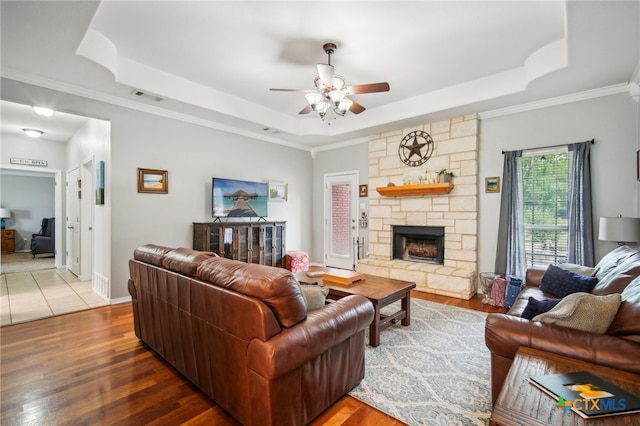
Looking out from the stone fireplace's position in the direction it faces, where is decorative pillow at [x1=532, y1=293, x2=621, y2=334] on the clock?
The decorative pillow is roughly at 10 o'clock from the stone fireplace.

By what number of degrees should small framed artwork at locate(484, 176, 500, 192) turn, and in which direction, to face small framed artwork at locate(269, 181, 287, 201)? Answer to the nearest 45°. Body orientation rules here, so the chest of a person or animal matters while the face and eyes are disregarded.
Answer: approximately 45° to its right

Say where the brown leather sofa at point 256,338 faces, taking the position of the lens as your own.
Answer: facing away from the viewer and to the right of the viewer

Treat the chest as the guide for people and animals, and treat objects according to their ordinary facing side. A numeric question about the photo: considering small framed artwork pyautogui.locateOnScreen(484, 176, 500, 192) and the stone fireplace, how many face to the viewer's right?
0

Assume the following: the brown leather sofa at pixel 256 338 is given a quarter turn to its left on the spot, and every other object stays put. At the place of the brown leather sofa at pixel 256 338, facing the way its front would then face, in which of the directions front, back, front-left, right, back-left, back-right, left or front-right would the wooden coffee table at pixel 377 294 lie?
right

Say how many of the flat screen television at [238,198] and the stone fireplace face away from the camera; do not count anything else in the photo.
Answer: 0

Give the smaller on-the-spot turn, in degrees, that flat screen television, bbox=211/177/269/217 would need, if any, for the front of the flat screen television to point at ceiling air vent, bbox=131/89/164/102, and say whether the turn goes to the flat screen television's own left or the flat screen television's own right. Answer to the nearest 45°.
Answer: approximately 90° to the flat screen television's own right

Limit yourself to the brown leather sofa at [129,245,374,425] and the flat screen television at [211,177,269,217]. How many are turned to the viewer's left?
0

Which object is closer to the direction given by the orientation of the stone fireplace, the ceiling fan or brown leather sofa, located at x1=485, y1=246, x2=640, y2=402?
the ceiling fan

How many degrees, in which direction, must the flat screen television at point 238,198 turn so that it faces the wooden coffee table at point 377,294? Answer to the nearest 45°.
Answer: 0° — it already faces it

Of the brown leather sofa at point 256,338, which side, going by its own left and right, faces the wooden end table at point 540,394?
right

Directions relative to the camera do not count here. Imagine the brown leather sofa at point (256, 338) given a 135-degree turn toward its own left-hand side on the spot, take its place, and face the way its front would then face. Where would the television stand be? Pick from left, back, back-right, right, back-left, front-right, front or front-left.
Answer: right

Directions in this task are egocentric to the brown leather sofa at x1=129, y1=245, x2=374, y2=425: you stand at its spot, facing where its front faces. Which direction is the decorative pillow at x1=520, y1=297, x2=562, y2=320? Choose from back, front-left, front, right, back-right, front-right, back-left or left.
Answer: front-right

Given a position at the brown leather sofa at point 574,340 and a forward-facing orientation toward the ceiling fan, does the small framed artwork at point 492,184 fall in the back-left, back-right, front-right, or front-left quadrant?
front-right

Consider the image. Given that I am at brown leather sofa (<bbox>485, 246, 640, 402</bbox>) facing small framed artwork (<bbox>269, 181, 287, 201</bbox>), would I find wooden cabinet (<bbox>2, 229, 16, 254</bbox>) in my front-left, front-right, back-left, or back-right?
front-left

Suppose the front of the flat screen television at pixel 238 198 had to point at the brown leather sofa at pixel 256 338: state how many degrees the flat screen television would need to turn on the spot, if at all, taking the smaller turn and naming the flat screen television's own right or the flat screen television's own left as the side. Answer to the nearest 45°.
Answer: approximately 45° to the flat screen television's own right

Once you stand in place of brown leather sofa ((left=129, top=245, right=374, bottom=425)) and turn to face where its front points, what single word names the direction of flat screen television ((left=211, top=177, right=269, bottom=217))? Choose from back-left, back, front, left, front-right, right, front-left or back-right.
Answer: front-left

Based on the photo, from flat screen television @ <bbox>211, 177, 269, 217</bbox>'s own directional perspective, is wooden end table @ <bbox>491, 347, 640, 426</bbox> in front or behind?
in front

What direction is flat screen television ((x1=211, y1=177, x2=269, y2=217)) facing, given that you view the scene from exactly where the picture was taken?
facing the viewer and to the right of the viewer

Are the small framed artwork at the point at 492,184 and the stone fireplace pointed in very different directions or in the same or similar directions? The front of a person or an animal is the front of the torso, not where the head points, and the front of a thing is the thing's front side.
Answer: same or similar directions

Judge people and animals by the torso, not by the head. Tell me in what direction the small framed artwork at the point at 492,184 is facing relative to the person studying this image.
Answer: facing the viewer and to the left of the viewer

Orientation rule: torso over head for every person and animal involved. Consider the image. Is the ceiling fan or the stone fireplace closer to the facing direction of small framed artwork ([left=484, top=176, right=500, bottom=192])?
the ceiling fan
